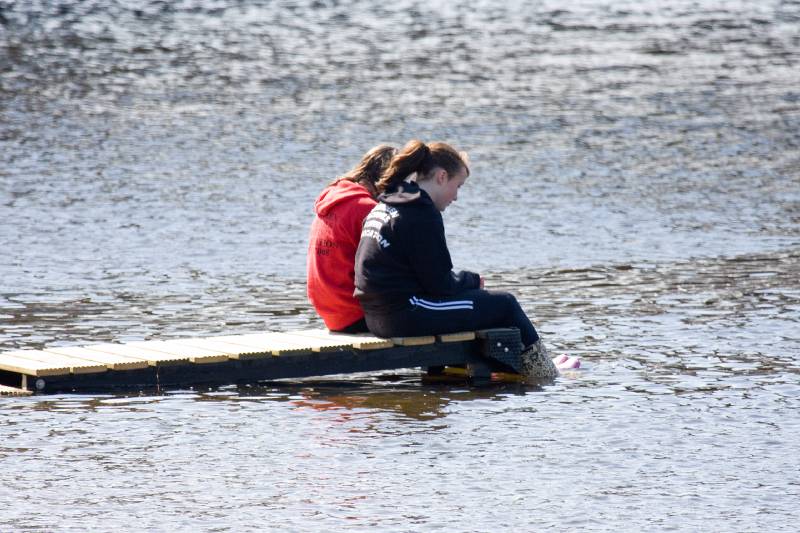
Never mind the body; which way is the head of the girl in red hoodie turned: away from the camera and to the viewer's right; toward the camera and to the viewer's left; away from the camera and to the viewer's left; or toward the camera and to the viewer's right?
away from the camera and to the viewer's right

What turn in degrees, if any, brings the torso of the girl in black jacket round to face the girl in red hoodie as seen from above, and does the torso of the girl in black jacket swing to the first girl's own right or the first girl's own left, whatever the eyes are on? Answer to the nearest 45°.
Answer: approximately 135° to the first girl's own left

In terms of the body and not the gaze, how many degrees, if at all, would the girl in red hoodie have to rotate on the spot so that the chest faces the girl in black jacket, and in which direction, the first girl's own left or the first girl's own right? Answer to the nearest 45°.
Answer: approximately 90° to the first girl's own right

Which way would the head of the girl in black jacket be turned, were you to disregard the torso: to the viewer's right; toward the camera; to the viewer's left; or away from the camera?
to the viewer's right

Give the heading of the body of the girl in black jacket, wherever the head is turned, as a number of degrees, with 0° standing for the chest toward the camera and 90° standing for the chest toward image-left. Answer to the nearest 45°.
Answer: approximately 270°

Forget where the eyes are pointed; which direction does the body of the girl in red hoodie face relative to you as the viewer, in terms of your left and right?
facing away from the viewer and to the right of the viewer
